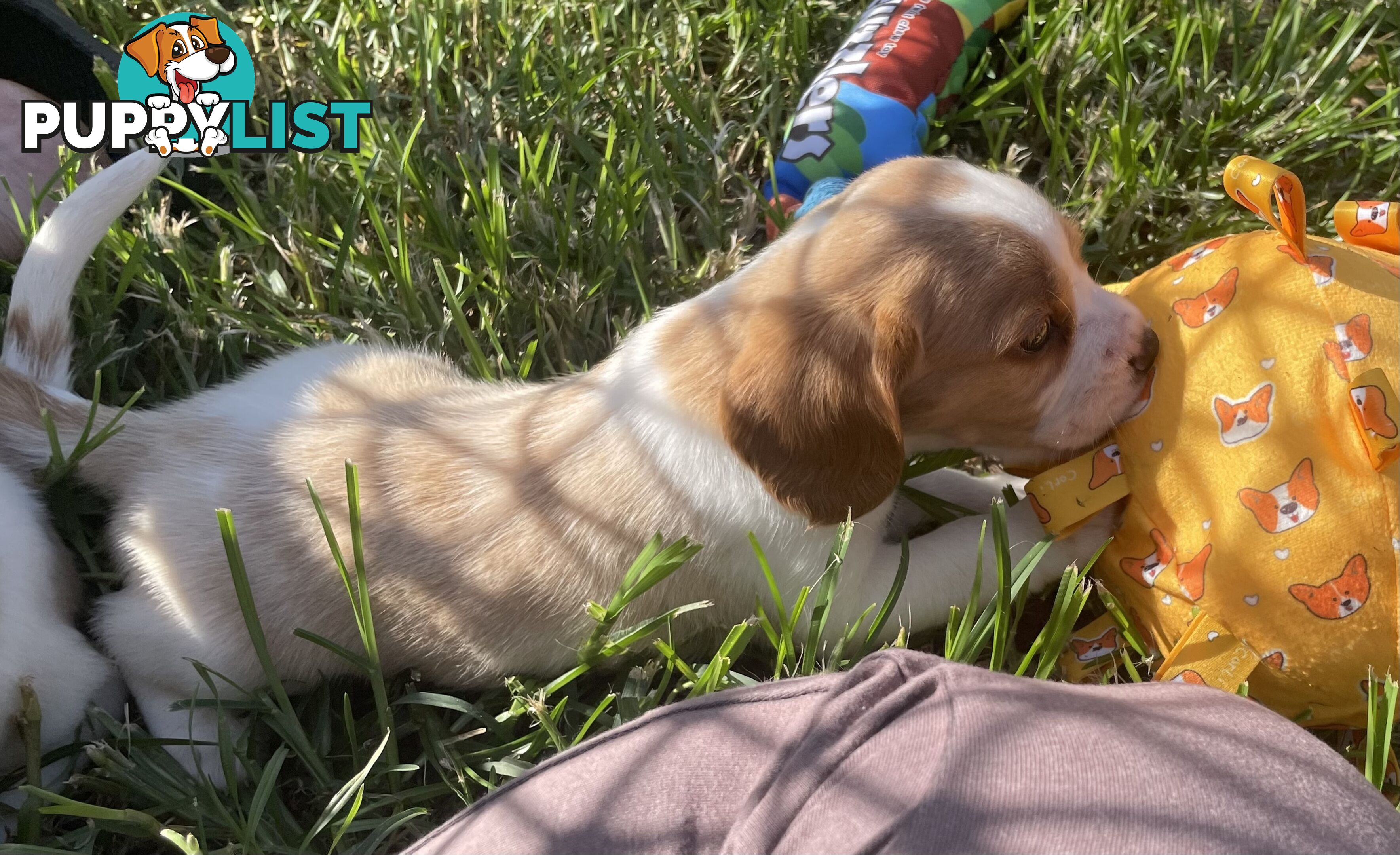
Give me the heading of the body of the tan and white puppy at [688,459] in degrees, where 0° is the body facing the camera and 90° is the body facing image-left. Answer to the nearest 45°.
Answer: approximately 270°

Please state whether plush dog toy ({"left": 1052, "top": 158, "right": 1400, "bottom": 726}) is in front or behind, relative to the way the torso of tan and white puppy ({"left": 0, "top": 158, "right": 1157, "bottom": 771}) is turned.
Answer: in front

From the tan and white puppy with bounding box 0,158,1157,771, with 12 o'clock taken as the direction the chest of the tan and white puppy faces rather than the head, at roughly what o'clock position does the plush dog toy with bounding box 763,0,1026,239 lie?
The plush dog toy is roughly at 10 o'clock from the tan and white puppy.
